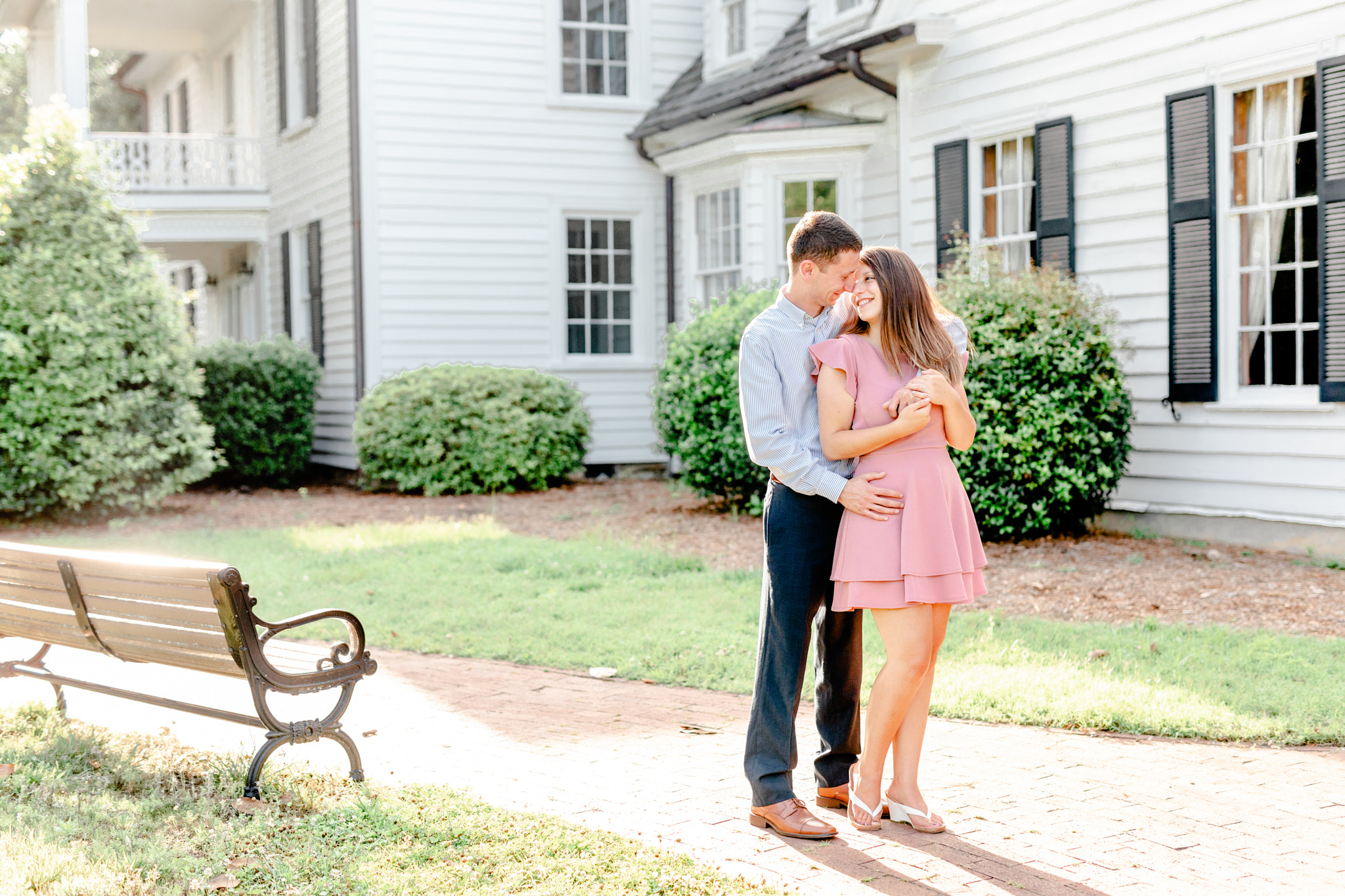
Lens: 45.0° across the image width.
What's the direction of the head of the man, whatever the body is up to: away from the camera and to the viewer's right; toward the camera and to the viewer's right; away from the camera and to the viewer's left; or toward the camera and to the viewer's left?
toward the camera and to the viewer's right

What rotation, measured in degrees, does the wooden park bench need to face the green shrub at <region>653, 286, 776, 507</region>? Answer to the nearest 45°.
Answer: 0° — it already faces it

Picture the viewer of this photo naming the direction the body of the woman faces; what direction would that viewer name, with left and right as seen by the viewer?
facing the viewer and to the right of the viewer

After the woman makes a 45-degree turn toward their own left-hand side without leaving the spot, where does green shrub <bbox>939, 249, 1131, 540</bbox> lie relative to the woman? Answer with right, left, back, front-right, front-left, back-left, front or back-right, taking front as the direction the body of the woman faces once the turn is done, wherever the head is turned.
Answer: left

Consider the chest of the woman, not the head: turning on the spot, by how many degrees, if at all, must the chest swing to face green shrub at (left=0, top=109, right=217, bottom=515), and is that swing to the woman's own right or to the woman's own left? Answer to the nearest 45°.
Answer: approximately 180°

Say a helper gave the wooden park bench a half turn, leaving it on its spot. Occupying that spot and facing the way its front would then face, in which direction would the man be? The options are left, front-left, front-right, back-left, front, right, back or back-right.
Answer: left

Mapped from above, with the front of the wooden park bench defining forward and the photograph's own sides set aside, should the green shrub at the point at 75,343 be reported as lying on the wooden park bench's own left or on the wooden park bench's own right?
on the wooden park bench's own left

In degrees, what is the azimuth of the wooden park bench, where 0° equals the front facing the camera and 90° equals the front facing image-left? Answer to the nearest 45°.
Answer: approximately 225°

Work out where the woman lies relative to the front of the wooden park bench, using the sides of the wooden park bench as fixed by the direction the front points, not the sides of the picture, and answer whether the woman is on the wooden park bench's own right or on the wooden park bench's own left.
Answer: on the wooden park bench's own right

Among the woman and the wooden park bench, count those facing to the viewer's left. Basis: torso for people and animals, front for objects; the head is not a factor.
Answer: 0

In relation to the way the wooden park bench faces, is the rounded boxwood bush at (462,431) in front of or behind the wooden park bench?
in front
